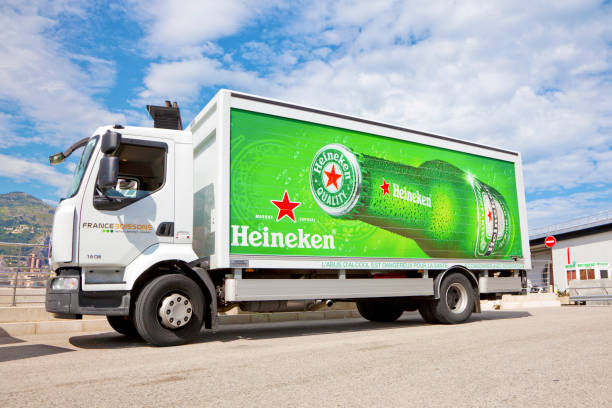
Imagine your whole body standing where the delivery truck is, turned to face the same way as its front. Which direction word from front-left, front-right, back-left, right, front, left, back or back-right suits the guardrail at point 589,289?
back

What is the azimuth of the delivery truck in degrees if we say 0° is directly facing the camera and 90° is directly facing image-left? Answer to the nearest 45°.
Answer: approximately 45°

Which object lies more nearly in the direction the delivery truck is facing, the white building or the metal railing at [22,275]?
the metal railing

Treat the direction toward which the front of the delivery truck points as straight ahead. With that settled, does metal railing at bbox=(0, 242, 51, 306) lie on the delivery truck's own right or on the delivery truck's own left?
on the delivery truck's own right

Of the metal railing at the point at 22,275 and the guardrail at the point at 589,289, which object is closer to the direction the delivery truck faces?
the metal railing

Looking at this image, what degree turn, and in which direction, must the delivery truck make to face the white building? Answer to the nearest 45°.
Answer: approximately 180°
